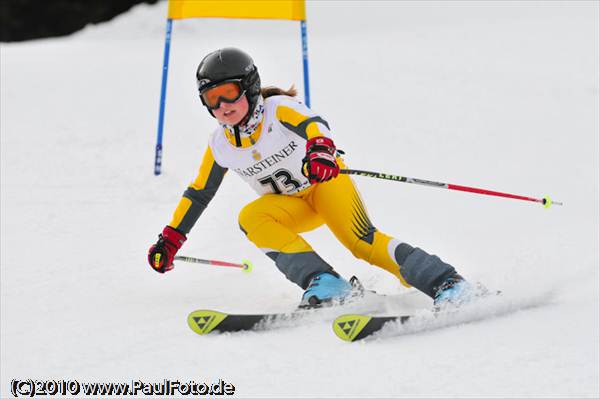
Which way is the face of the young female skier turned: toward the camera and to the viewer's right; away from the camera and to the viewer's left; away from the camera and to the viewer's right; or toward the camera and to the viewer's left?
toward the camera and to the viewer's left

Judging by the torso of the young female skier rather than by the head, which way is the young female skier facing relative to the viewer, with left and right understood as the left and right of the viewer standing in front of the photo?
facing the viewer and to the left of the viewer
